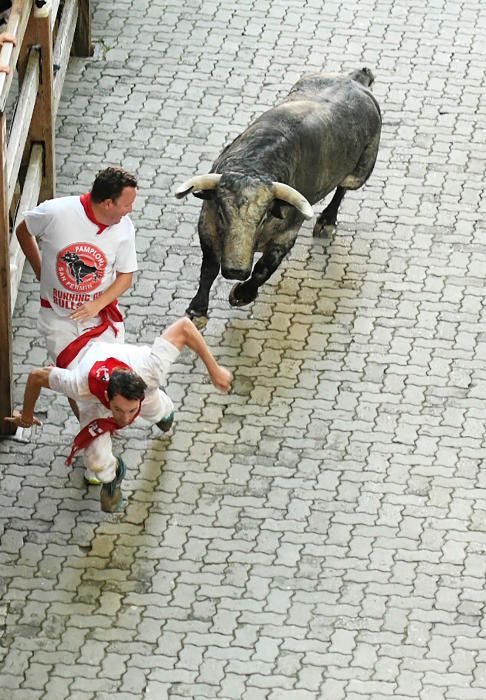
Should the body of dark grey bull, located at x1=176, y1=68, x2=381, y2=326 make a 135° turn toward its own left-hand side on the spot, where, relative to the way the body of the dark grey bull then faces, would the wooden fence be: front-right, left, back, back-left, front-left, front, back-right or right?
back

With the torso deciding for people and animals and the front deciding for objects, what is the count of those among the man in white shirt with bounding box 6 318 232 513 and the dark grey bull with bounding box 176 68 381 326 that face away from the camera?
0

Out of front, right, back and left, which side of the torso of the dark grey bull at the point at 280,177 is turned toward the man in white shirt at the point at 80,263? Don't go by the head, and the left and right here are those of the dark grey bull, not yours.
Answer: front

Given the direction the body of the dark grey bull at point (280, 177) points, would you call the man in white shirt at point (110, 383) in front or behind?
in front

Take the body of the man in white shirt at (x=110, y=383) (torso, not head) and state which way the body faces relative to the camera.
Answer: toward the camera

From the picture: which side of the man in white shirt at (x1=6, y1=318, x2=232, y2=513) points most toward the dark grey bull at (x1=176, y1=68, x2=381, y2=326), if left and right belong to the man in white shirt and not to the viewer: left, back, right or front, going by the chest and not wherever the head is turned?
back

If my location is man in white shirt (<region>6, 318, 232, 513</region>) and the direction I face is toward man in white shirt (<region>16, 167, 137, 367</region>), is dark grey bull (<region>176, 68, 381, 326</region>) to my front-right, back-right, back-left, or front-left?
front-right

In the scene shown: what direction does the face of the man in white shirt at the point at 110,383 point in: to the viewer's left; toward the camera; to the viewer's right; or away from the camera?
toward the camera

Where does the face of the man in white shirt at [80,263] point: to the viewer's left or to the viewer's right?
to the viewer's right

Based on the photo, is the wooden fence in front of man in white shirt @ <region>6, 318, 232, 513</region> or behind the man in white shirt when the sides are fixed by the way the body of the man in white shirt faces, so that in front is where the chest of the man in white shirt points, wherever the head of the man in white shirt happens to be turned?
behind
